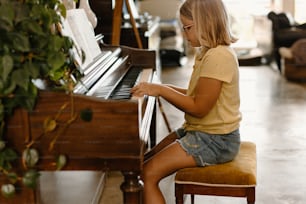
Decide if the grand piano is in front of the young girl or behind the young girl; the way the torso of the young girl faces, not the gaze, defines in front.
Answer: in front

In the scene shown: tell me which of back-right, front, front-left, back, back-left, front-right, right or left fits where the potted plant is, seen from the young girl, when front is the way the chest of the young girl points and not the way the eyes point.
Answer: front-left

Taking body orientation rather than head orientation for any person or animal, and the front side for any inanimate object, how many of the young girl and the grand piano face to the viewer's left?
1

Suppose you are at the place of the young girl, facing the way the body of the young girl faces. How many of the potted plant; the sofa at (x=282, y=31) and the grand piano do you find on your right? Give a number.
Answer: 1

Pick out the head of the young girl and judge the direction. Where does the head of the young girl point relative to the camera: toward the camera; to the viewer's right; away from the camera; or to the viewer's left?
to the viewer's left

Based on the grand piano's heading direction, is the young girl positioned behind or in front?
in front

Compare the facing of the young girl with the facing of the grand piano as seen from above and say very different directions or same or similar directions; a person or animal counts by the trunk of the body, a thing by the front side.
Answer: very different directions

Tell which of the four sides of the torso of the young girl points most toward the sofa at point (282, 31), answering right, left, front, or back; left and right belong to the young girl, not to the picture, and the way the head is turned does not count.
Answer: right

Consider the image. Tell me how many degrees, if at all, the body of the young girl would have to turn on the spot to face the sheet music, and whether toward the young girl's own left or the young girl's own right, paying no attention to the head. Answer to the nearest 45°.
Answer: approximately 45° to the young girl's own right

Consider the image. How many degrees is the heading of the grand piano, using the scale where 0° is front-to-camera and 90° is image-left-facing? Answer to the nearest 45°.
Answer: approximately 270°

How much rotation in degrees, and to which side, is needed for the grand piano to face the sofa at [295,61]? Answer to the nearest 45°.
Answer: approximately 45° to its left

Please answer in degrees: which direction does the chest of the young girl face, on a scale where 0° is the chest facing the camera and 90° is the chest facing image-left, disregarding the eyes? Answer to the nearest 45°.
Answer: approximately 90°
